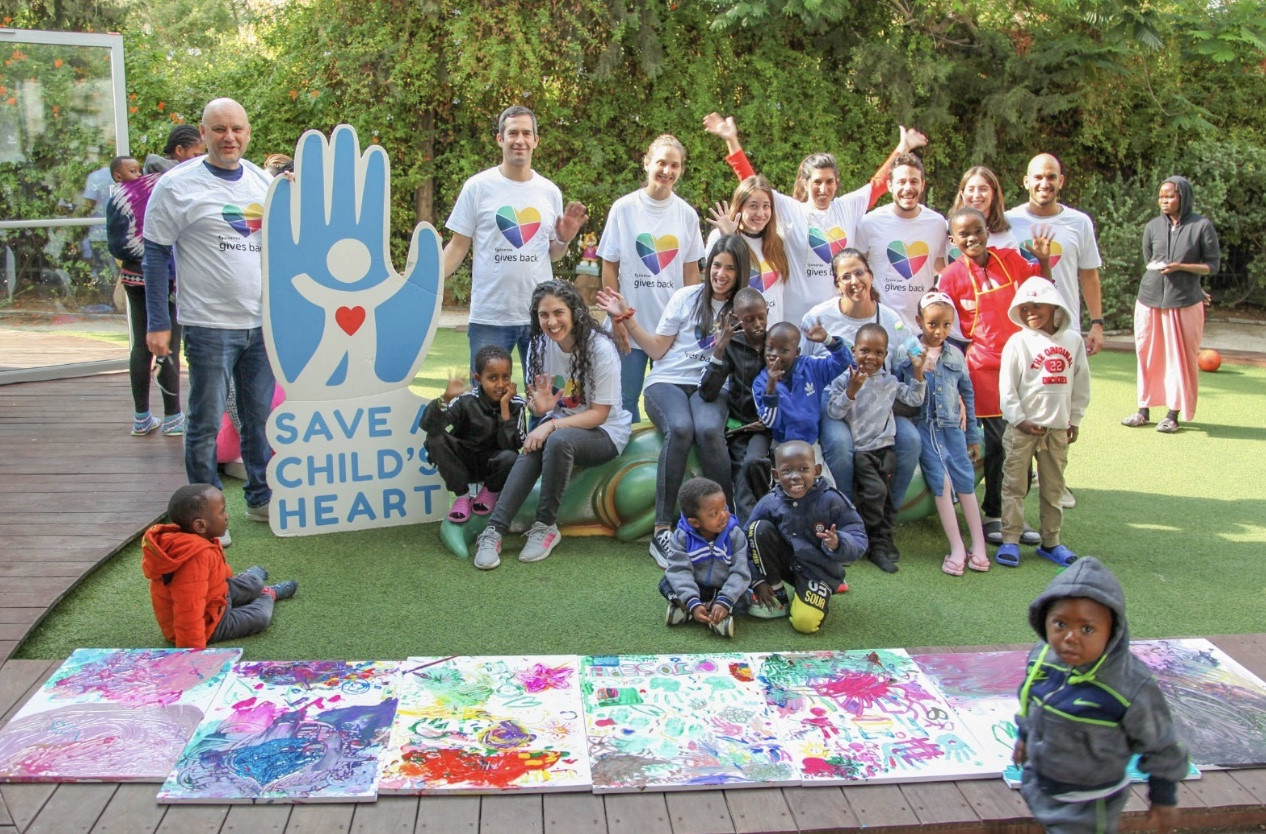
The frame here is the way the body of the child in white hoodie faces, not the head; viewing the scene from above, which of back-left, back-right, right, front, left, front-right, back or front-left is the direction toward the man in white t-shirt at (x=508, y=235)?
right

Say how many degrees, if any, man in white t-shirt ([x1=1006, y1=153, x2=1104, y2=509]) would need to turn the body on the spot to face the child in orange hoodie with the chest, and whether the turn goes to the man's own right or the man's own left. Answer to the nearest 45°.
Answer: approximately 45° to the man's own right

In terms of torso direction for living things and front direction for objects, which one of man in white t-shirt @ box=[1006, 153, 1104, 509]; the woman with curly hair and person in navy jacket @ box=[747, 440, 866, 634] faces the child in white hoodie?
the man in white t-shirt

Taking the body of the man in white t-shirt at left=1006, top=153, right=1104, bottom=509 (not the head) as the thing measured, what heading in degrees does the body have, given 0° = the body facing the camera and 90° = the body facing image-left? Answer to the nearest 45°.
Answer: approximately 0°

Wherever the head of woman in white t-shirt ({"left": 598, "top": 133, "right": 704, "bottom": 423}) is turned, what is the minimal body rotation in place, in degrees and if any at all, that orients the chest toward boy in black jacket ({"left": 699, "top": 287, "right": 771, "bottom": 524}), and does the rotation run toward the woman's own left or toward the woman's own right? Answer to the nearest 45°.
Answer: approximately 45° to the woman's own left

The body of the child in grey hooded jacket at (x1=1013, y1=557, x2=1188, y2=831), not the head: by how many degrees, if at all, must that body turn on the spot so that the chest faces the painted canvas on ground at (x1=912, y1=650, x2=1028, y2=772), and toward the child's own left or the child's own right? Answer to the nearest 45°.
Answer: approximately 135° to the child's own right

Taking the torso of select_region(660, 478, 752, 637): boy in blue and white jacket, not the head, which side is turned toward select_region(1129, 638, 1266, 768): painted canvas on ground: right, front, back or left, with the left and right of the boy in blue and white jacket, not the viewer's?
left

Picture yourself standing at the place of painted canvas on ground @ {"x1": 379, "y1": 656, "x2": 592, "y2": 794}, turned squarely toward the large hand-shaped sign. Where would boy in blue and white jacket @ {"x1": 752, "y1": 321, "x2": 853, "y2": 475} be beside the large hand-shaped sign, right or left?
right

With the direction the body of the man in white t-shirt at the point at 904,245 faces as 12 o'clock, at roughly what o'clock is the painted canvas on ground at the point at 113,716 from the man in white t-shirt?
The painted canvas on ground is roughly at 1 o'clock from the man in white t-shirt.
